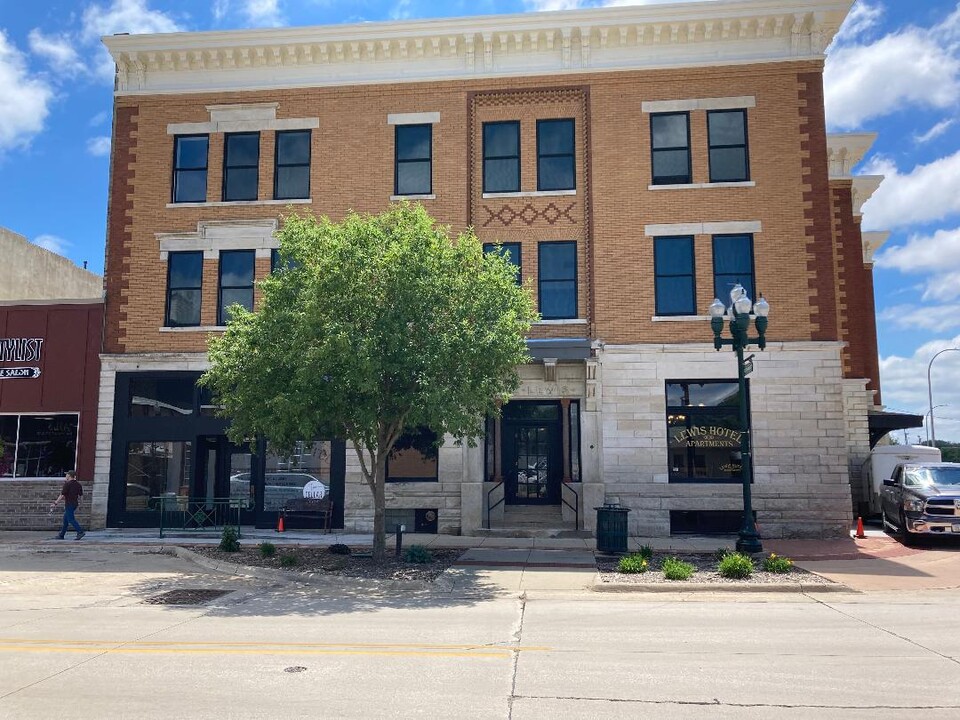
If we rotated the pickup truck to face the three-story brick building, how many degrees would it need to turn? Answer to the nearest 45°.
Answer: approximately 135° to its right

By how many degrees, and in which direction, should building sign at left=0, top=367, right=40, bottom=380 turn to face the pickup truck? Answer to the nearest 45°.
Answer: approximately 45° to its left

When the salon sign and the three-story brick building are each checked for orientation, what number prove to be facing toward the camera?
2

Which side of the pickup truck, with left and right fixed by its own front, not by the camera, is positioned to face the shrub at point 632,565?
right

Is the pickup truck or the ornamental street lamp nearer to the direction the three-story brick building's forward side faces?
the ornamental street lamp

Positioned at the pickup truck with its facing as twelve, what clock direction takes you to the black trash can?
The black trash can is roughly at 3 o'clock from the pickup truck.

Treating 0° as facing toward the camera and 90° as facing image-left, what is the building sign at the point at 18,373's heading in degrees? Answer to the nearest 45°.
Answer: approximately 0°

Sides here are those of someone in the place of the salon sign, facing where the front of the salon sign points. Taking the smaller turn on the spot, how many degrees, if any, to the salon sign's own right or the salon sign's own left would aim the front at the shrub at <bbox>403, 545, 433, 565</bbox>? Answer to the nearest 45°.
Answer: approximately 45° to the salon sign's own left

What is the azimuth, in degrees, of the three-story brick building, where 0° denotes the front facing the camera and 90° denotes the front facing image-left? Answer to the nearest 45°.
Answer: approximately 0°

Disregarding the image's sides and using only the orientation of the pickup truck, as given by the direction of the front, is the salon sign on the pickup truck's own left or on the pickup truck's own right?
on the pickup truck's own right

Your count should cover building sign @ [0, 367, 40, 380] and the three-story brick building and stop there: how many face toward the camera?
2
